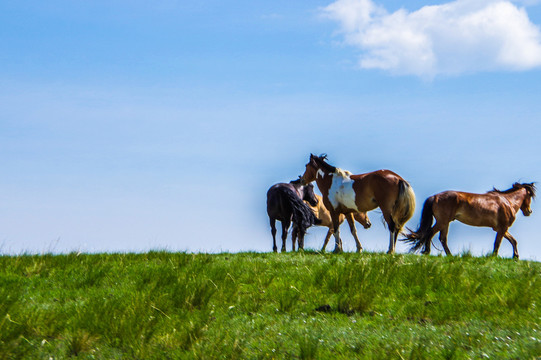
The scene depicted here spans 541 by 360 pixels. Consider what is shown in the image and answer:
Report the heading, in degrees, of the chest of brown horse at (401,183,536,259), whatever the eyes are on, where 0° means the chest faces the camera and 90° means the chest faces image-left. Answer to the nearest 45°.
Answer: approximately 270°

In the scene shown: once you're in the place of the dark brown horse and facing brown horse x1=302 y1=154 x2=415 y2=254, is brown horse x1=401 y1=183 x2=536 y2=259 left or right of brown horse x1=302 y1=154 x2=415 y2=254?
left

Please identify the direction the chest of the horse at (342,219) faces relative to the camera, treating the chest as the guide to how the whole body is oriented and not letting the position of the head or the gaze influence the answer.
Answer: to the viewer's right

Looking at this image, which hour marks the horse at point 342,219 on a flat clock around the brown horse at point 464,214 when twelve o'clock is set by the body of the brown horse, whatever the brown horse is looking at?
The horse is roughly at 7 o'clock from the brown horse.

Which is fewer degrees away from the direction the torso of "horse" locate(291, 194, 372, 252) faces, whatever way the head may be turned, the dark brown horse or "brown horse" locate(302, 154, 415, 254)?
the brown horse

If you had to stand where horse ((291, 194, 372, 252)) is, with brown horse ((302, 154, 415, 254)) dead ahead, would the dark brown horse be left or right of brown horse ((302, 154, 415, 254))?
right

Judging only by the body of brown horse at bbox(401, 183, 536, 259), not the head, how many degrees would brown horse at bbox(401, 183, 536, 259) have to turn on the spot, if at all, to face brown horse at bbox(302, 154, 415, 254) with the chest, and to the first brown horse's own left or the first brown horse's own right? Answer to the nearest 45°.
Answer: approximately 135° to the first brown horse's own right

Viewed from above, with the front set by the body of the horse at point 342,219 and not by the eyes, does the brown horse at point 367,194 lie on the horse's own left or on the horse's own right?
on the horse's own right

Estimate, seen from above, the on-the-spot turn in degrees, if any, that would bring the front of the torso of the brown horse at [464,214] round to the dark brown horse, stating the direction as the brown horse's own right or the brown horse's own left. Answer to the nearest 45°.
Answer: approximately 180°
